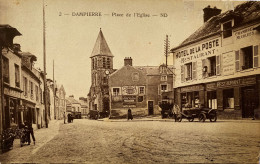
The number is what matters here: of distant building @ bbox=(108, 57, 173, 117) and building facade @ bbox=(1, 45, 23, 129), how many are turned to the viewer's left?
0

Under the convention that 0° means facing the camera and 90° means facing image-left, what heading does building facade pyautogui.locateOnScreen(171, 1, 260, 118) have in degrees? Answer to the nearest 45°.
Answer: approximately 45°

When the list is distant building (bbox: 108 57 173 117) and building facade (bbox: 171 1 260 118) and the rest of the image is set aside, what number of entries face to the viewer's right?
0

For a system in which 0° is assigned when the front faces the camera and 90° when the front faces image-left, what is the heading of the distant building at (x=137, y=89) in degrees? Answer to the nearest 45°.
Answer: approximately 0°
